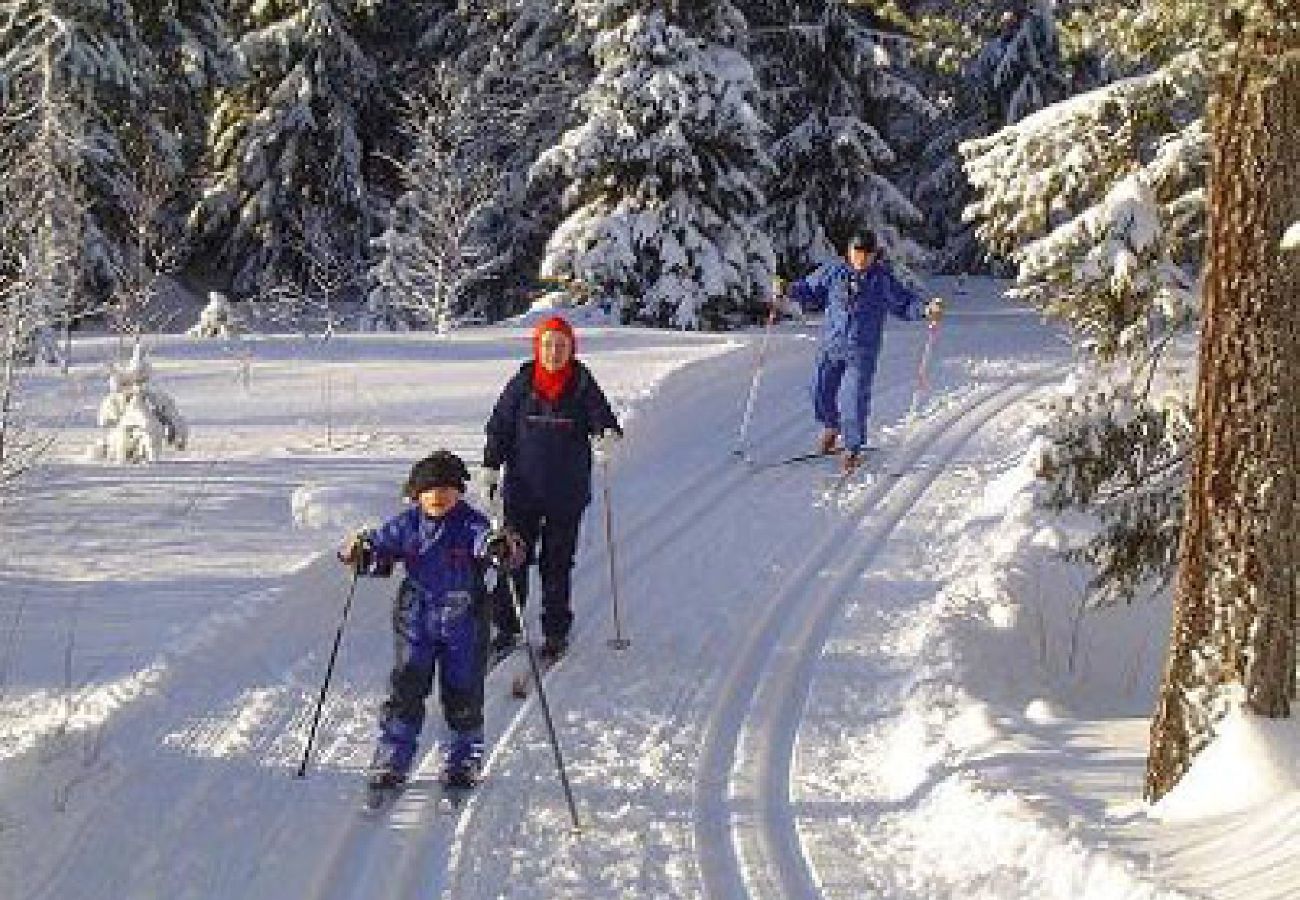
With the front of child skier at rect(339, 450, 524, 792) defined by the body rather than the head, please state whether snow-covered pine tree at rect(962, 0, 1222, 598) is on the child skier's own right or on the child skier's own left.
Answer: on the child skier's own left

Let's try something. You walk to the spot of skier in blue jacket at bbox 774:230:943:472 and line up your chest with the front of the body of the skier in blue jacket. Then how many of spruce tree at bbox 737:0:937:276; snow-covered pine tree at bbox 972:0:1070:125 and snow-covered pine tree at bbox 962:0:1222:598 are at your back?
2

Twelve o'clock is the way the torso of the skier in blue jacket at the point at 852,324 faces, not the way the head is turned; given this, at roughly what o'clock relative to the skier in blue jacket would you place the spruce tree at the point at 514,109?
The spruce tree is roughly at 5 o'clock from the skier in blue jacket.

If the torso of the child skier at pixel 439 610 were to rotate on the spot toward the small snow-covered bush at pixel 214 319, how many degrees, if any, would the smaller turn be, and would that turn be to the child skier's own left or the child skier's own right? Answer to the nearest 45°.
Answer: approximately 180°

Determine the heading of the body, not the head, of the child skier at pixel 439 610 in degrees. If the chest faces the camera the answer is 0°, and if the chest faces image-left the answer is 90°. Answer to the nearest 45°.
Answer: approximately 0°

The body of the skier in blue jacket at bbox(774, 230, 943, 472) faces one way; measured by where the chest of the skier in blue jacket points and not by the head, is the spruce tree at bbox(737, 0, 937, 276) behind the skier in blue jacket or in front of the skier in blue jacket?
behind

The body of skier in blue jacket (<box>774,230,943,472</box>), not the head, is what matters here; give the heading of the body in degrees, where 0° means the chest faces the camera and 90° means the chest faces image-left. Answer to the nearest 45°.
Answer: approximately 0°

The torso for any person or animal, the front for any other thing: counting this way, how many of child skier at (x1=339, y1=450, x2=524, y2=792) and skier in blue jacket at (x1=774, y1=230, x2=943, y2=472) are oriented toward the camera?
2

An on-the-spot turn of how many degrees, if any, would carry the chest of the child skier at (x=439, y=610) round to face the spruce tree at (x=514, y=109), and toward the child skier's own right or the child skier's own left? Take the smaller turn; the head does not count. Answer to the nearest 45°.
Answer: approximately 180°

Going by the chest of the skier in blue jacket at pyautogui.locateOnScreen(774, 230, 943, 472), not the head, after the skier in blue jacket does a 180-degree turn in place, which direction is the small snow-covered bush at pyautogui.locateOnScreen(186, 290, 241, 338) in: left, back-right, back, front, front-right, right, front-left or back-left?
front-left

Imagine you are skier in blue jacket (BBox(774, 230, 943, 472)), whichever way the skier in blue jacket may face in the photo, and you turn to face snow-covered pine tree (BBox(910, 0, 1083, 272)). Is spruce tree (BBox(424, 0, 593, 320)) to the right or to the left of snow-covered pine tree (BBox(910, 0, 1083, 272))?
left

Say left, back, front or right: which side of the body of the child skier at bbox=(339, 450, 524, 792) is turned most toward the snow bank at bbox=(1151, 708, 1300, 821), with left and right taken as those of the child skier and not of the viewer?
left
